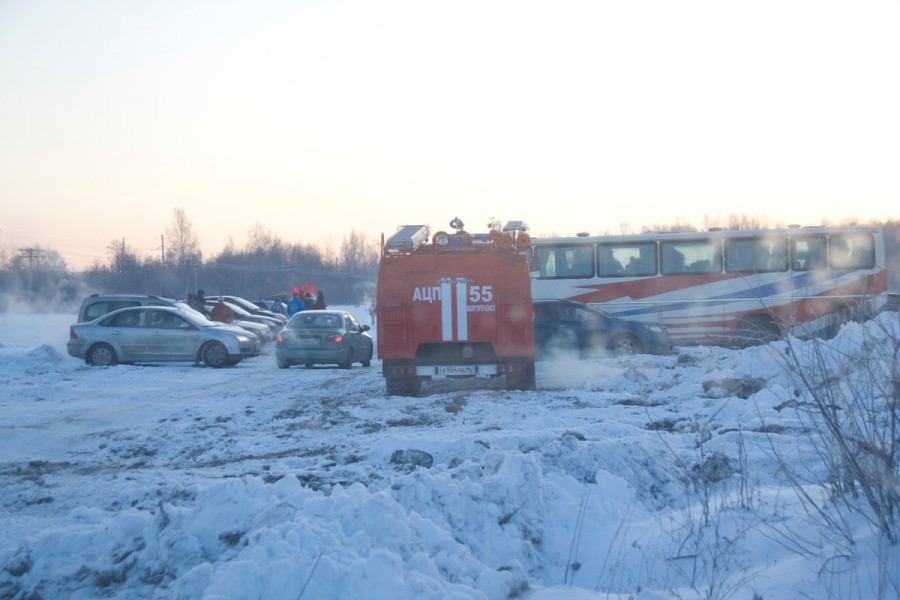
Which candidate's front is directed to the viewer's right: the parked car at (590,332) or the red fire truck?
the parked car

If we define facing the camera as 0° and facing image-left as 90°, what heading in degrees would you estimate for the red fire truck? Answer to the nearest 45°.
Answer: approximately 180°

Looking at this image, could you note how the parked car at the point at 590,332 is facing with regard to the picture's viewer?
facing to the right of the viewer

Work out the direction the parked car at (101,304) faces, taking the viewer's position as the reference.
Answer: facing to the right of the viewer

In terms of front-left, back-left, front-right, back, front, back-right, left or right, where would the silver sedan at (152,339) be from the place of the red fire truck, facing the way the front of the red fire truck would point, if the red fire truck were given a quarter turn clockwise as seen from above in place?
back-left

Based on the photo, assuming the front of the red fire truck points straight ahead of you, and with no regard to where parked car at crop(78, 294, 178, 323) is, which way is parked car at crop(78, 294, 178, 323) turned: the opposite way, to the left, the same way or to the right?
to the right

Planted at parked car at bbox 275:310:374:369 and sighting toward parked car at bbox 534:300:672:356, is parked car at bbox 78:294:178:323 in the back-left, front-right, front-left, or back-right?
back-left

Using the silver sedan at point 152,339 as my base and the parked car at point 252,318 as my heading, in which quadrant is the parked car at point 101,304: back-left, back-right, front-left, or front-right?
front-left

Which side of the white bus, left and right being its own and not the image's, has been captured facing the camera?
left

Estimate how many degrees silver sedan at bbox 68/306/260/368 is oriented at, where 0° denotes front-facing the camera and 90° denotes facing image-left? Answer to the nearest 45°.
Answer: approximately 270°

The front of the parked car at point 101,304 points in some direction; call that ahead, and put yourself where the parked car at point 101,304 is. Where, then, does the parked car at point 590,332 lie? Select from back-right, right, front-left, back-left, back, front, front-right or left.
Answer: front-right
